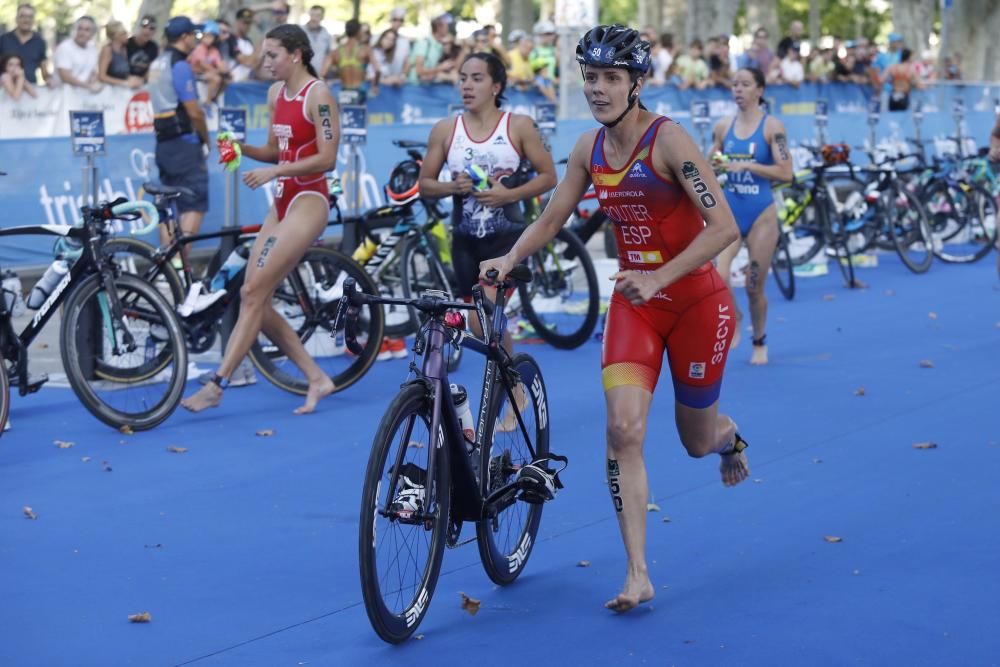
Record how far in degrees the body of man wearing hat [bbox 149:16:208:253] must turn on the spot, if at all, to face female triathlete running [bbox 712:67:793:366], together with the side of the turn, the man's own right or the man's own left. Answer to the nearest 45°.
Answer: approximately 90° to the man's own right

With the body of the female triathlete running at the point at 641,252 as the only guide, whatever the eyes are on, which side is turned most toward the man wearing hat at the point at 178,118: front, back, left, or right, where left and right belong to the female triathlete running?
right

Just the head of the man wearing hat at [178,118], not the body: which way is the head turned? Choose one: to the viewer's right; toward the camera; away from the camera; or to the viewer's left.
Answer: to the viewer's right

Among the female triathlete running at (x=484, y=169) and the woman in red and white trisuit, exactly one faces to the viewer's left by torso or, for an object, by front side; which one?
the woman in red and white trisuit

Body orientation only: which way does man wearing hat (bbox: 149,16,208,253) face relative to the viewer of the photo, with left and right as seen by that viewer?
facing away from the viewer and to the right of the viewer

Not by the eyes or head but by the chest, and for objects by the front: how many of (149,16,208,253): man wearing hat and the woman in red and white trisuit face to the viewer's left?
1

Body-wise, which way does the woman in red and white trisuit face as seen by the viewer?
to the viewer's left

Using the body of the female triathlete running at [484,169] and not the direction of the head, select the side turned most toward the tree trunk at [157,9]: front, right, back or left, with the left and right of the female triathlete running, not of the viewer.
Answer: back

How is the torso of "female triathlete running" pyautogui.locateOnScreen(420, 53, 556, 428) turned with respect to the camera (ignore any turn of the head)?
toward the camera

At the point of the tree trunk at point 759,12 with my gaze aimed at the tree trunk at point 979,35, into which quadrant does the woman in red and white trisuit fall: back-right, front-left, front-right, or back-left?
back-right

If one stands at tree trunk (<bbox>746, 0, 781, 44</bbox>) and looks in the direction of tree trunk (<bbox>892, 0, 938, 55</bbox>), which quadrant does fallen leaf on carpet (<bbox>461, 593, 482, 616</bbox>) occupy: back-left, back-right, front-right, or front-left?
back-right

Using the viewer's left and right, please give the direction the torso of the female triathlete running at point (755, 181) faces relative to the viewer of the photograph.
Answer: facing the viewer and to the left of the viewer

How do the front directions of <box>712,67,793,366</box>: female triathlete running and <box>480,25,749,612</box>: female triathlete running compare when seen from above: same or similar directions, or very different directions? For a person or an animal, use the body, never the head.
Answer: same or similar directions
